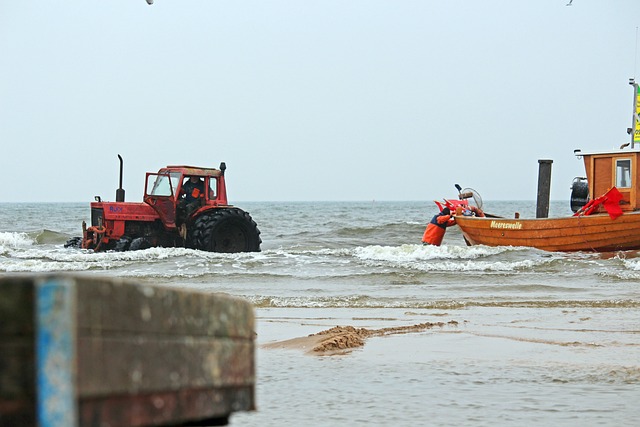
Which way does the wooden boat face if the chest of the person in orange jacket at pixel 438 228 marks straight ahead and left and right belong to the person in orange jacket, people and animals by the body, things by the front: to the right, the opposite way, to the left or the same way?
the opposite way

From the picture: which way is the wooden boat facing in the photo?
to the viewer's left

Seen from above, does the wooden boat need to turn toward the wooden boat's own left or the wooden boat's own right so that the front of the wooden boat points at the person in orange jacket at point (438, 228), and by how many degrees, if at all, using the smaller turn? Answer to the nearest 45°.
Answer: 0° — it already faces them

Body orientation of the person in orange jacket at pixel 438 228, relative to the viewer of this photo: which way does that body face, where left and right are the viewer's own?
facing to the right of the viewer

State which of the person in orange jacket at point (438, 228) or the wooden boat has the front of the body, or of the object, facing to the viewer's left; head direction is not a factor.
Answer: the wooden boat

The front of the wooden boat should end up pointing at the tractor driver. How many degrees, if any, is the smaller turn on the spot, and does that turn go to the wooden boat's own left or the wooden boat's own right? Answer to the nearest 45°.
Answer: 0° — it already faces them

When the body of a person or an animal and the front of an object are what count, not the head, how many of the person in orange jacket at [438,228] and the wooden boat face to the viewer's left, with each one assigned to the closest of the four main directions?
1

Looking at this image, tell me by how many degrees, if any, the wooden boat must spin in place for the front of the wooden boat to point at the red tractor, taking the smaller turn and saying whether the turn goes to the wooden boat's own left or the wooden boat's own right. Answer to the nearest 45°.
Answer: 0° — it already faces it

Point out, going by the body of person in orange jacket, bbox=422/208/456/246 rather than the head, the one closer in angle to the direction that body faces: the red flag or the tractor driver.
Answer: the red flag

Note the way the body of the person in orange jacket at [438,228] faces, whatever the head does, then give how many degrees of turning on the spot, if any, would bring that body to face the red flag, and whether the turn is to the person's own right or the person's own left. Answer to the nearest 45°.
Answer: approximately 45° to the person's own right
